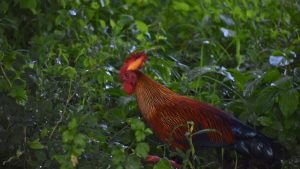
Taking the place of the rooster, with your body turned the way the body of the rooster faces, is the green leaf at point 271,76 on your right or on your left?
on your right

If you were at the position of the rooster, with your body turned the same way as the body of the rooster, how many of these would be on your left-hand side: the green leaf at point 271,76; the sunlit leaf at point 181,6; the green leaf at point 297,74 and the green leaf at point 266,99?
0

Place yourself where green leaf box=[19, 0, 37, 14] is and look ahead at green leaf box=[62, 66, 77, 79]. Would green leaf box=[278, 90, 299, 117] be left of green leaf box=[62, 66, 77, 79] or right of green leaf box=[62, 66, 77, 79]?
left

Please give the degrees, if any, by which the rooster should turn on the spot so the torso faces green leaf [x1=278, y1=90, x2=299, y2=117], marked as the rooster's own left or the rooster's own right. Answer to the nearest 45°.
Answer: approximately 135° to the rooster's own right

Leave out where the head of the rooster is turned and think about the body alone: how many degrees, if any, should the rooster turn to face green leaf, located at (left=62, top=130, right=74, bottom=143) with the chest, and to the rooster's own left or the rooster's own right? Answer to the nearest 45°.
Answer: approximately 45° to the rooster's own left

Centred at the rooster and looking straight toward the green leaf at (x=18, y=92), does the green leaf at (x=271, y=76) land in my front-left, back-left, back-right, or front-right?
back-right

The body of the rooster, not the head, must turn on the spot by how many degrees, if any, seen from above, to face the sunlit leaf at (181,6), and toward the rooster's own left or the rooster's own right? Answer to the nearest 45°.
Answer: approximately 90° to the rooster's own right

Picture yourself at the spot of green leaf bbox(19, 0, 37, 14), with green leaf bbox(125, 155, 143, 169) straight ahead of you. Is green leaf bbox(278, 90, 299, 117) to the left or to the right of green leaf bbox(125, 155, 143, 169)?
left

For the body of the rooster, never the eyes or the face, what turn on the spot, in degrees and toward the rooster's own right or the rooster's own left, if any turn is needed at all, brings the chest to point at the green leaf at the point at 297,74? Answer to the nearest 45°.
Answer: approximately 135° to the rooster's own right

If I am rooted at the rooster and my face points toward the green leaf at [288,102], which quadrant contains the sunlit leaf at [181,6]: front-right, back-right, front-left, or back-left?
front-left

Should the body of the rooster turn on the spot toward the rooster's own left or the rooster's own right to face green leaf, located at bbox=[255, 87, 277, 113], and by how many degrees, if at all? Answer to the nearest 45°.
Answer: approximately 135° to the rooster's own right

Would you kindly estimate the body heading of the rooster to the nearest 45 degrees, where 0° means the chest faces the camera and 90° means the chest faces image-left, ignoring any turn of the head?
approximately 90°

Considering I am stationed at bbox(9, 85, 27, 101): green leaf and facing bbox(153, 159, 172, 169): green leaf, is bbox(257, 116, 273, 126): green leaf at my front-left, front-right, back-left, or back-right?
front-left
